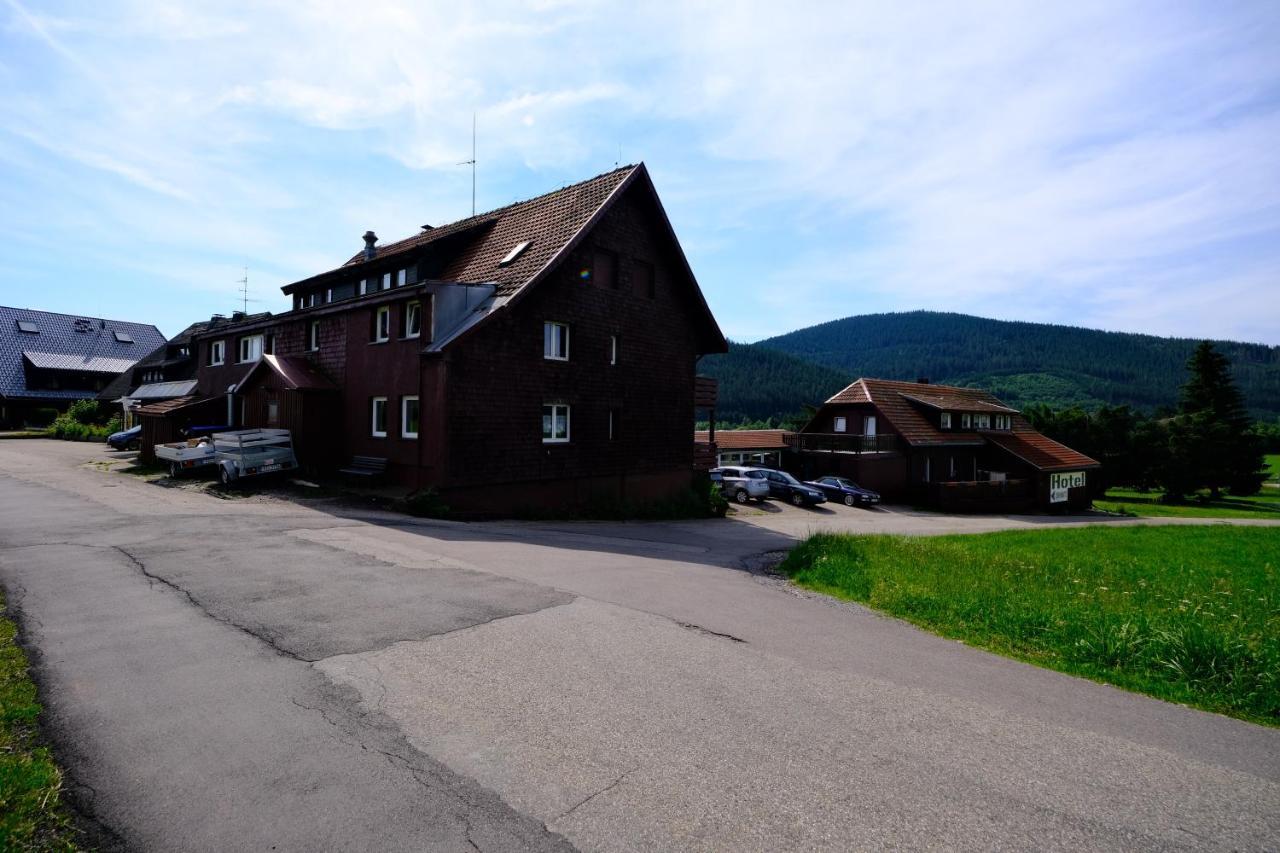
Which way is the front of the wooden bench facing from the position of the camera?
facing the viewer and to the left of the viewer

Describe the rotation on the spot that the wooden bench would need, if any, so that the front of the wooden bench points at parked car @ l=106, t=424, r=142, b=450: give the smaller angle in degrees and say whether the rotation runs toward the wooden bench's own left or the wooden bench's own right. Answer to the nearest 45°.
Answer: approximately 90° to the wooden bench's own right

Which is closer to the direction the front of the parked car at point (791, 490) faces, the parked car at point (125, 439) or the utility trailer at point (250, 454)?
the utility trailer

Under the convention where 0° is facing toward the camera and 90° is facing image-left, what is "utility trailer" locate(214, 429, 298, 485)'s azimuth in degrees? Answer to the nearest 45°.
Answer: approximately 135°

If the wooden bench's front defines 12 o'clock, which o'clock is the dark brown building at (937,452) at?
The dark brown building is roughly at 7 o'clock from the wooden bench.

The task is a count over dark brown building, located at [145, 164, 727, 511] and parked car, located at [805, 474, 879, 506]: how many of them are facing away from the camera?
0

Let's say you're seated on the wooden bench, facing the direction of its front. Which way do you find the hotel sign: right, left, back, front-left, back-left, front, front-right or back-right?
back-left

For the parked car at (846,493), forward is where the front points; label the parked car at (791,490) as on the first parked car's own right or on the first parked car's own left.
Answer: on the first parked car's own right

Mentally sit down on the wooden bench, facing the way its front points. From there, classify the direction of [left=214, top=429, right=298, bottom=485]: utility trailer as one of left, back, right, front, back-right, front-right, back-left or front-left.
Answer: front-right
